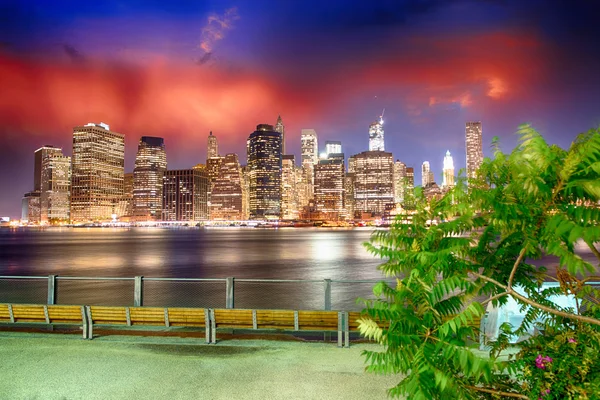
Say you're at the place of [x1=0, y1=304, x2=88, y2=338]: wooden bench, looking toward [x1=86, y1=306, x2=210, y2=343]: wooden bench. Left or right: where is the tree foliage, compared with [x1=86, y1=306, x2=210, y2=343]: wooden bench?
right

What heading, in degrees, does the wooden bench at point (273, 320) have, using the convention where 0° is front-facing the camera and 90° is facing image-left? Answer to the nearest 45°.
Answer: approximately 180°

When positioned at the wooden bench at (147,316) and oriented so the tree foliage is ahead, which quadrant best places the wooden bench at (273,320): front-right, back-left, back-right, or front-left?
front-left

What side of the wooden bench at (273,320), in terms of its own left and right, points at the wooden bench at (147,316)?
left

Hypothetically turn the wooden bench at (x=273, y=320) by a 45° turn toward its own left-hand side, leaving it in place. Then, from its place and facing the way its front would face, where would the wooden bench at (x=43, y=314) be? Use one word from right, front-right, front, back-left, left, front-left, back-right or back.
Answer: front-left

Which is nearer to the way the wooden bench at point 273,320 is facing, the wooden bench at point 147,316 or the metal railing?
the metal railing

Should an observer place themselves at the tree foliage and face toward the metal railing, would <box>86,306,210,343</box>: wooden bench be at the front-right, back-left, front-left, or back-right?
front-left

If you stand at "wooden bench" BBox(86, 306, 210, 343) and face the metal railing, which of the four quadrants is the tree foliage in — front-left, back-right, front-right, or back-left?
back-right

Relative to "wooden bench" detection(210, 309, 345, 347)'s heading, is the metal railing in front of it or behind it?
in front
